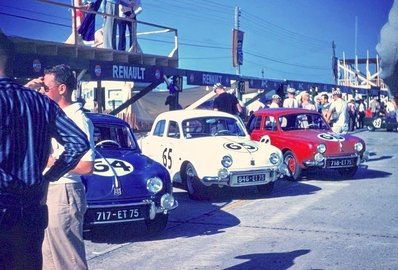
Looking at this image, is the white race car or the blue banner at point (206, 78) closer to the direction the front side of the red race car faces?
the white race car

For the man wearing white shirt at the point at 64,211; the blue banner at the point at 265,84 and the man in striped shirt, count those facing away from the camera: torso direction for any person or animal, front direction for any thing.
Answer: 1

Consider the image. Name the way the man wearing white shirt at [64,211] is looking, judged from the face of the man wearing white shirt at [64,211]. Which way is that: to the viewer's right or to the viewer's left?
to the viewer's left

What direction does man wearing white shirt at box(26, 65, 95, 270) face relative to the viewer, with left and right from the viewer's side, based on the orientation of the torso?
facing to the left of the viewer

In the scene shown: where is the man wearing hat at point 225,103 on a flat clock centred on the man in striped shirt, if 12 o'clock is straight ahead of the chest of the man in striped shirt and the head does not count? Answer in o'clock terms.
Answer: The man wearing hat is roughly at 1 o'clock from the man in striped shirt.

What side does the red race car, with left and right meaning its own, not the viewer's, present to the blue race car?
right

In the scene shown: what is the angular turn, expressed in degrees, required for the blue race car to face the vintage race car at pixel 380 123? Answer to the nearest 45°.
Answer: approximately 90° to its left

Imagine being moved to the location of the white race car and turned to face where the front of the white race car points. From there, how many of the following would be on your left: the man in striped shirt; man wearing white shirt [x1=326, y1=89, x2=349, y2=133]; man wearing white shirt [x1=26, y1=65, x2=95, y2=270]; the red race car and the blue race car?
2

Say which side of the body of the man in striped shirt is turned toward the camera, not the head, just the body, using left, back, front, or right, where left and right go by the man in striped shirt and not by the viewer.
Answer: back

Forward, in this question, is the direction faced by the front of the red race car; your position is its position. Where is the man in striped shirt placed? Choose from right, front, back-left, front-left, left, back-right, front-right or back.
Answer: front-right

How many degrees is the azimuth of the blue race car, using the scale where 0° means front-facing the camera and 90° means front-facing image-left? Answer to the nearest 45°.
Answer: approximately 315°

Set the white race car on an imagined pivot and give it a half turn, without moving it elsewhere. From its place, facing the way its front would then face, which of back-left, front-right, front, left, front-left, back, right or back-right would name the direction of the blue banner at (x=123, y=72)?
front

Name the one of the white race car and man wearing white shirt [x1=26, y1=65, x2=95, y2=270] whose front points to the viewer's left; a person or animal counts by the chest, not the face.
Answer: the man wearing white shirt

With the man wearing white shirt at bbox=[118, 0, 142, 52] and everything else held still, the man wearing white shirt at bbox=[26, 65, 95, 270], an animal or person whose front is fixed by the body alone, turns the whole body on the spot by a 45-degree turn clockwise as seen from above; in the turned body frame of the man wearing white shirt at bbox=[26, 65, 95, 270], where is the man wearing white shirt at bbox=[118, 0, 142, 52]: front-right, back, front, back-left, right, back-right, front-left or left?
front-right
